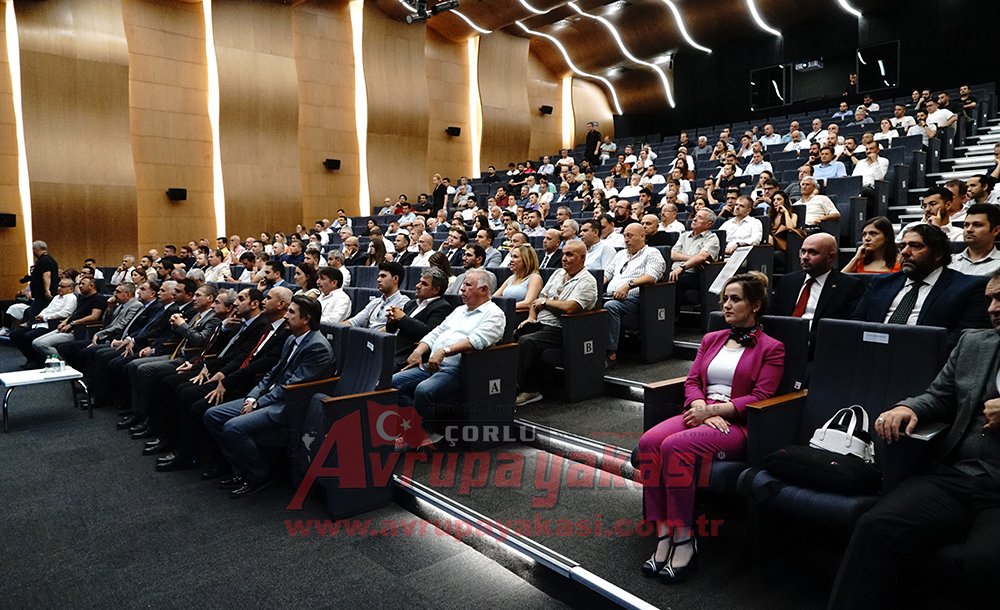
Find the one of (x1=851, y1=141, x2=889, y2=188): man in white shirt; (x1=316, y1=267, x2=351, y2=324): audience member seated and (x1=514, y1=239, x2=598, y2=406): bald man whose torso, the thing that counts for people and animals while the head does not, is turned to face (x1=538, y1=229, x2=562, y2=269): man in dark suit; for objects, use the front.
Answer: the man in white shirt

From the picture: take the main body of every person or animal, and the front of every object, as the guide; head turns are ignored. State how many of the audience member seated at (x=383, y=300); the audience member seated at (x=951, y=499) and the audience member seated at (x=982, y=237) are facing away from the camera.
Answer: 0

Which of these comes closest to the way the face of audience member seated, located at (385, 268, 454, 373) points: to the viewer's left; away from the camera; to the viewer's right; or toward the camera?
to the viewer's left

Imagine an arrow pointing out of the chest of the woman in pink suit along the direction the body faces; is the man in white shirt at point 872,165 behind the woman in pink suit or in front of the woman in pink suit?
behind

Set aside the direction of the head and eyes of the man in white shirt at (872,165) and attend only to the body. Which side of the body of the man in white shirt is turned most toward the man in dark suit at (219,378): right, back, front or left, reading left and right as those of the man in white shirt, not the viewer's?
front

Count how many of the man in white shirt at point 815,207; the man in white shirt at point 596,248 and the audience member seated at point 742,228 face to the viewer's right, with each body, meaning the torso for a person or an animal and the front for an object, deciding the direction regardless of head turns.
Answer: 0

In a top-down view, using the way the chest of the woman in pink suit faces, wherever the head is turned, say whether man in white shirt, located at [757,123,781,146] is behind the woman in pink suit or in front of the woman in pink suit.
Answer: behind

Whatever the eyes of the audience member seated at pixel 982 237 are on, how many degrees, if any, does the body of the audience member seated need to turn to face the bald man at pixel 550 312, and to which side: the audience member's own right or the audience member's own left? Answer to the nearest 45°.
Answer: approximately 45° to the audience member's own right

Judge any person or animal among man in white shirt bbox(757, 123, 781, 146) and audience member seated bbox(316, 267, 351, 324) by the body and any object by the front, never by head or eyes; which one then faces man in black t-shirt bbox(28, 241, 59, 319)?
the man in white shirt

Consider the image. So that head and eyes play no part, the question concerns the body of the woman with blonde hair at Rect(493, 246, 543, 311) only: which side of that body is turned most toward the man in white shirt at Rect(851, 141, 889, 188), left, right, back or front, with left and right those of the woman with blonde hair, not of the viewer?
back

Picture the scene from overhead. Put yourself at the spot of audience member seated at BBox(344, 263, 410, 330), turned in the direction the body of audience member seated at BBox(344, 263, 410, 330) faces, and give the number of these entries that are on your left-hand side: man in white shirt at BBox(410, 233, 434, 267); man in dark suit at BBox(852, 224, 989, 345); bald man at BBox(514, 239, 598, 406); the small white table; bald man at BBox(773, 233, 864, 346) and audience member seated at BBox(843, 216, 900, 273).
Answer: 4

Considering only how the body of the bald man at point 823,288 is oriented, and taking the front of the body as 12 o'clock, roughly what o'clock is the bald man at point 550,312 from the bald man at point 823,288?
the bald man at point 550,312 is roughly at 2 o'clock from the bald man at point 823,288.

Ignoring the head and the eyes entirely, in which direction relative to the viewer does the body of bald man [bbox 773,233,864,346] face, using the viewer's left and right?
facing the viewer and to the left of the viewer

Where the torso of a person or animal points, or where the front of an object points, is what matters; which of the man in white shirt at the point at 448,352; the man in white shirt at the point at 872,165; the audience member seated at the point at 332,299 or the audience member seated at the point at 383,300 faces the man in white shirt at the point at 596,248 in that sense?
the man in white shirt at the point at 872,165

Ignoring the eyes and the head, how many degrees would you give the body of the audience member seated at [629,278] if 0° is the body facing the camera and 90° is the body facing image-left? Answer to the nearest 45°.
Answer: approximately 45°

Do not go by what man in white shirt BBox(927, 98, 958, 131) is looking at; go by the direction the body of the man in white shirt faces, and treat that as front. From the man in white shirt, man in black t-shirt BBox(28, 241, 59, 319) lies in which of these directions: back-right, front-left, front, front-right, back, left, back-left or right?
front

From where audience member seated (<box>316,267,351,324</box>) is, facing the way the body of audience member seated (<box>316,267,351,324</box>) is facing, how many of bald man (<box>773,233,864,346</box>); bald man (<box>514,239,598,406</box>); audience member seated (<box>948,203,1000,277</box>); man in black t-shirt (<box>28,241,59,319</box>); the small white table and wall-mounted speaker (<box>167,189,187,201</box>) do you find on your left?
3

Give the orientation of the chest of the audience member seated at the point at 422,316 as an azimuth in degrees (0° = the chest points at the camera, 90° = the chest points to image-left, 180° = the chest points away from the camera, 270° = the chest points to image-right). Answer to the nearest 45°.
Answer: approximately 45°

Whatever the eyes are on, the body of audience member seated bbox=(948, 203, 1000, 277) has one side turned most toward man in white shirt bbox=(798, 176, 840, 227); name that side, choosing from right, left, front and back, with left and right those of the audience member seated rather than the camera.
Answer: right

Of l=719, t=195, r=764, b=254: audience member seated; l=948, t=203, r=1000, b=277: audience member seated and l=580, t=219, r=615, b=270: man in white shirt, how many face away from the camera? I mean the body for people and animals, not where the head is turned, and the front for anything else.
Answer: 0
